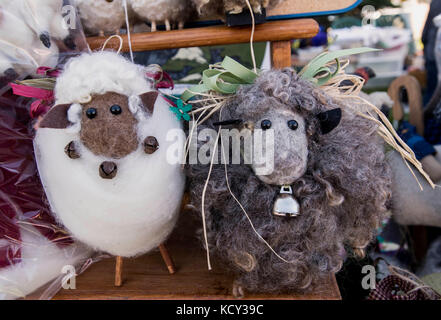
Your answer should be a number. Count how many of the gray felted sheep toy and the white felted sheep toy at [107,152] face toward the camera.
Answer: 2

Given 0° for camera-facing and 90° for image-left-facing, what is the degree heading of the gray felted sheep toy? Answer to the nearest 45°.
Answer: approximately 0°

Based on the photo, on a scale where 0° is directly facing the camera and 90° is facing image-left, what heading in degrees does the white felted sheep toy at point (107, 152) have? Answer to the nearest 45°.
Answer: approximately 0°

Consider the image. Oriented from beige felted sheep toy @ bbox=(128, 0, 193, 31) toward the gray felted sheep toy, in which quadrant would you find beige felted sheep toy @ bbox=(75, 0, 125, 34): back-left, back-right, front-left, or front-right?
back-right
